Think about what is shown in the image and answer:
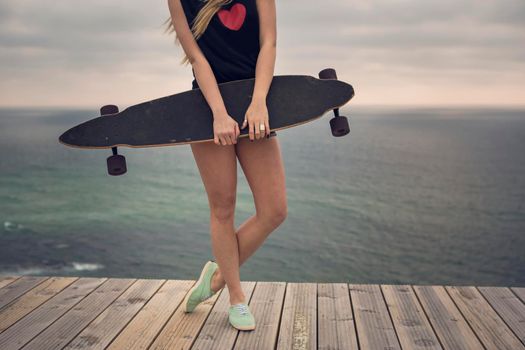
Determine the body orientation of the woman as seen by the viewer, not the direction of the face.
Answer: toward the camera
